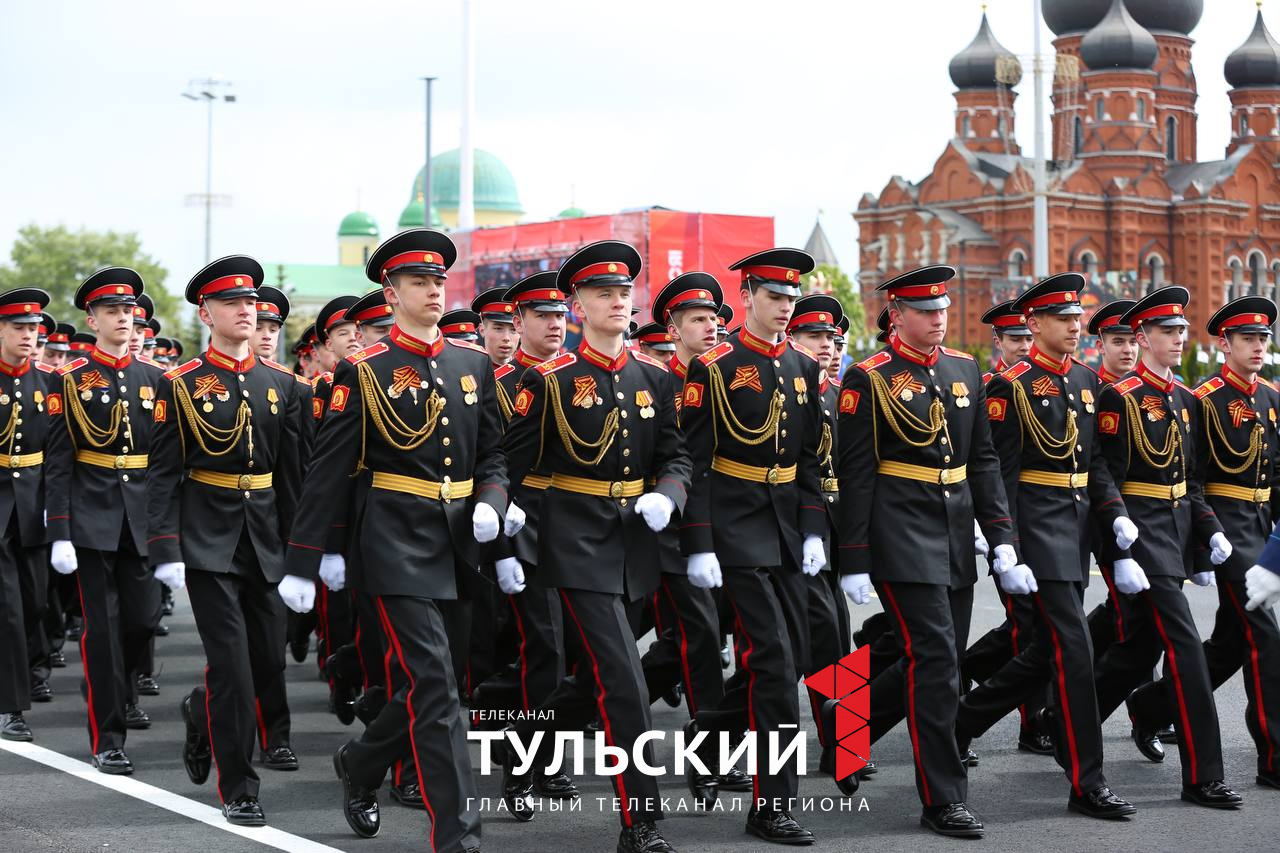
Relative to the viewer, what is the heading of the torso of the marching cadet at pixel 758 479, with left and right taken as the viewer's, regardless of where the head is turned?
facing the viewer and to the right of the viewer

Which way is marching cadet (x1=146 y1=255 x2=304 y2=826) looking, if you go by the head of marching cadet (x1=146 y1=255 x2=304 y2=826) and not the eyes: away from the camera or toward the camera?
toward the camera

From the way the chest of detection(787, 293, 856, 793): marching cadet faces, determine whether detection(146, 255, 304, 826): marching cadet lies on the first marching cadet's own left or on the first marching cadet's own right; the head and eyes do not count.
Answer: on the first marching cadet's own right

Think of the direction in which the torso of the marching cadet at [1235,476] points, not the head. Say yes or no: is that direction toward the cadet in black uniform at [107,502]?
no

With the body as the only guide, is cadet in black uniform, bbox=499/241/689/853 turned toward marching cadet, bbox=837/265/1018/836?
no

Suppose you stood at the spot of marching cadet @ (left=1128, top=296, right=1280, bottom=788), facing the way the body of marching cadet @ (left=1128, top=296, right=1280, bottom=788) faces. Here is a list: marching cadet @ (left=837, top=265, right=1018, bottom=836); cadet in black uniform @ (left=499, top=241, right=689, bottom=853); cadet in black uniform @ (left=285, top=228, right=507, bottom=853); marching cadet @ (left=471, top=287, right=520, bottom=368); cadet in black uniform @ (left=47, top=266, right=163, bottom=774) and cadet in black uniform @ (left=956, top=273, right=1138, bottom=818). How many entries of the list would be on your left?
0

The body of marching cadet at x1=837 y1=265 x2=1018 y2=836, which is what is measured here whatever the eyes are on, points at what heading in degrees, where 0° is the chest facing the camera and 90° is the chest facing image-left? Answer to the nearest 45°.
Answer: approximately 315°

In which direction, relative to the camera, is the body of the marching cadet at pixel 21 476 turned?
toward the camera

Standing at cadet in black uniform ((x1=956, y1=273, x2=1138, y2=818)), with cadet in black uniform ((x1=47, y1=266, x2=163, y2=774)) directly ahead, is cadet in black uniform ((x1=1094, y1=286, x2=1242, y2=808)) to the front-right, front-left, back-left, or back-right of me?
back-right

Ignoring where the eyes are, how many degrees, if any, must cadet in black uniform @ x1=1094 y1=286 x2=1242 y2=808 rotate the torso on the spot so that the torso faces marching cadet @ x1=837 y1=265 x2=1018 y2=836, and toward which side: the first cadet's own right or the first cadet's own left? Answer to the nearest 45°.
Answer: approximately 90° to the first cadet's own right

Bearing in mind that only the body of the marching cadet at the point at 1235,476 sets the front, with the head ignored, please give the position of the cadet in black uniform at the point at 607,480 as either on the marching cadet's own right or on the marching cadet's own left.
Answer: on the marching cadet's own right

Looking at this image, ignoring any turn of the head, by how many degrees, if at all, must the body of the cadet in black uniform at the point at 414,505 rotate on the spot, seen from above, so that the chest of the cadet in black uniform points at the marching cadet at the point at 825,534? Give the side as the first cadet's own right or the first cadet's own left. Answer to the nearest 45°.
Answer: approximately 90° to the first cadet's own left

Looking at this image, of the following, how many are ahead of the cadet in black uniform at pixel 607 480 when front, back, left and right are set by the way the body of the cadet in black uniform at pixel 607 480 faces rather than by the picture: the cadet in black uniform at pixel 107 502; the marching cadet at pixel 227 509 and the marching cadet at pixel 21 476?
0

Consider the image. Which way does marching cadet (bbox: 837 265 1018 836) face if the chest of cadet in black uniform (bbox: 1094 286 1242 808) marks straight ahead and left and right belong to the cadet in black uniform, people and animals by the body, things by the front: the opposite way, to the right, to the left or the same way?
the same way

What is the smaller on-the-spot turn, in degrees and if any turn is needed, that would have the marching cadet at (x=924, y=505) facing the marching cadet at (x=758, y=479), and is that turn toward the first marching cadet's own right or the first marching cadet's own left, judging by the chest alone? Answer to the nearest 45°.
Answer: approximately 135° to the first marching cadet's own right

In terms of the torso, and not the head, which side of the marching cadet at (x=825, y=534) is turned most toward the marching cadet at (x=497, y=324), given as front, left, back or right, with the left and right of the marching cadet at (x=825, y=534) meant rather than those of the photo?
back
